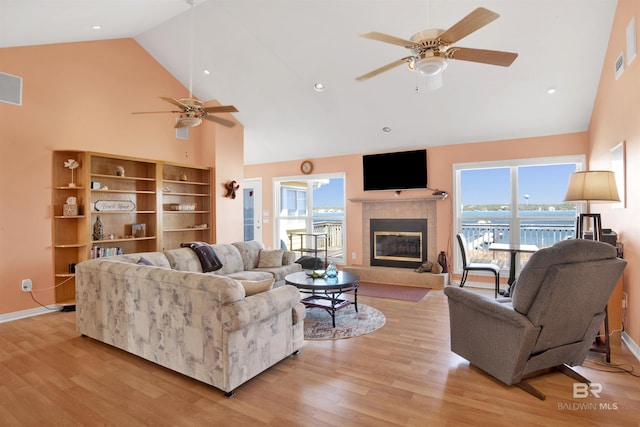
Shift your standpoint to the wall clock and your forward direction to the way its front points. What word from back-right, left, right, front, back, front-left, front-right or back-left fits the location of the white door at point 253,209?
back-right

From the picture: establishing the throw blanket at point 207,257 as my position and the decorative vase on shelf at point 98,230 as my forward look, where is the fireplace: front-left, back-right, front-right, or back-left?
back-right

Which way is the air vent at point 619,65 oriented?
to the viewer's left

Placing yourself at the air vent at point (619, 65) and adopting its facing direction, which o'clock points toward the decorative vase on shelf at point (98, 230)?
The decorative vase on shelf is roughly at 11 o'clock from the air vent.

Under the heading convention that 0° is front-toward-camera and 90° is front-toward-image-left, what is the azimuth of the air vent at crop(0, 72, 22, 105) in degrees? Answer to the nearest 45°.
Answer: approximately 315°

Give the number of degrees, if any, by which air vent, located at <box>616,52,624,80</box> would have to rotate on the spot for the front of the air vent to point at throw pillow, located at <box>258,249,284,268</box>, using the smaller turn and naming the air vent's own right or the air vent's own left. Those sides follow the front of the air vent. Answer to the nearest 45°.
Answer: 0° — it already faces it

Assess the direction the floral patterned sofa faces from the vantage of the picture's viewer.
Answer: facing away from the viewer and to the right of the viewer

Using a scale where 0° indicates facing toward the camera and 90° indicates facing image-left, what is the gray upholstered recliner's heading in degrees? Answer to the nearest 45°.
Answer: approximately 135°
